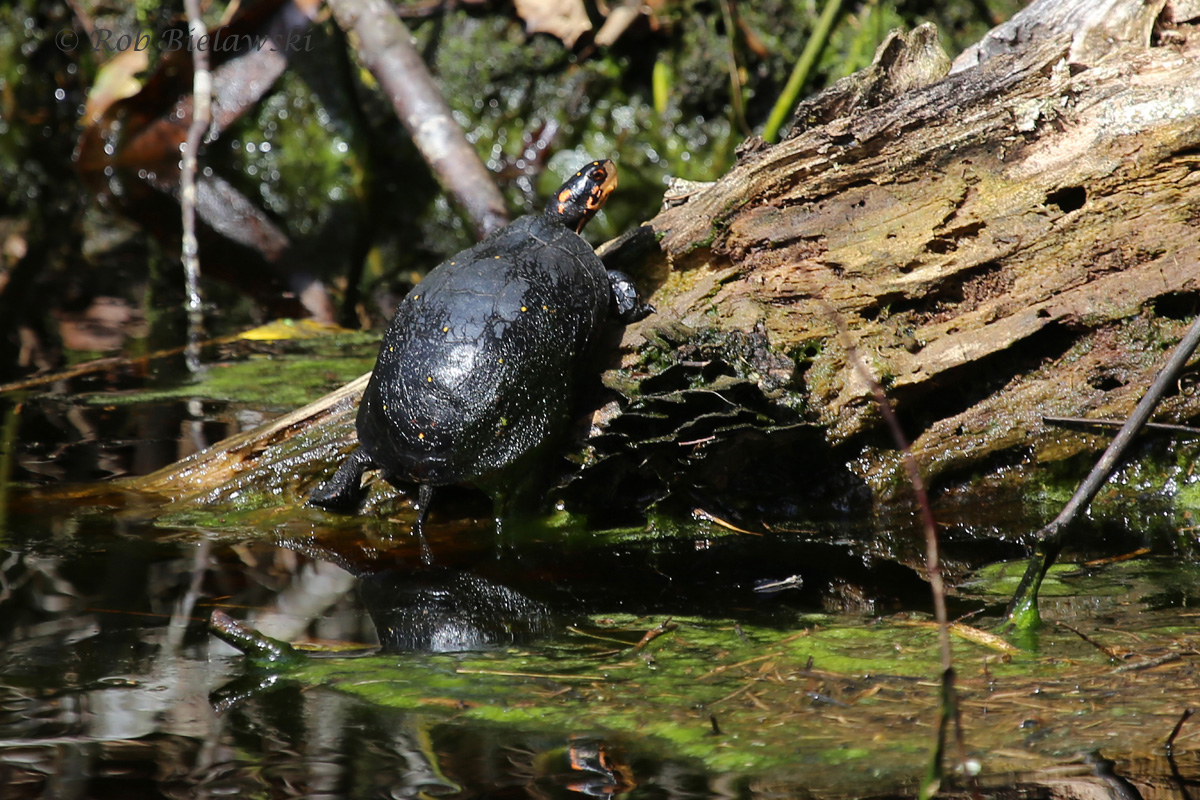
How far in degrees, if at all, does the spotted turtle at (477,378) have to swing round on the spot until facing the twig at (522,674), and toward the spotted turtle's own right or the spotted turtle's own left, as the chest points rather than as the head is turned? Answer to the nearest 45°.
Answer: approximately 135° to the spotted turtle's own right

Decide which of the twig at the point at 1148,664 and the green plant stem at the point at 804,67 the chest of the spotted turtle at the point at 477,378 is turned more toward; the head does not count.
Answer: the green plant stem

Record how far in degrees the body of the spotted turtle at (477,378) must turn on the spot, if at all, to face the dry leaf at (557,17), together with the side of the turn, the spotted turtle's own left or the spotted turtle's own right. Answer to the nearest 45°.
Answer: approximately 45° to the spotted turtle's own left

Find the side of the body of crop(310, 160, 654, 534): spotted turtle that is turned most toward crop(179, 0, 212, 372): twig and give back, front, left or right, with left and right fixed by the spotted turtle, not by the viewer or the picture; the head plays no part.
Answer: left

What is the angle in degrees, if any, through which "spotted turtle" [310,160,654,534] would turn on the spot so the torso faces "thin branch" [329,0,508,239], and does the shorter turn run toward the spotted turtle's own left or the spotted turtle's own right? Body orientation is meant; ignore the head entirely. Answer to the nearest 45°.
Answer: approximately 45° to the spotted turtle's own left

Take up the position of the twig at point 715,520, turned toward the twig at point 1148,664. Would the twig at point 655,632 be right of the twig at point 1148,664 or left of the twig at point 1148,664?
right

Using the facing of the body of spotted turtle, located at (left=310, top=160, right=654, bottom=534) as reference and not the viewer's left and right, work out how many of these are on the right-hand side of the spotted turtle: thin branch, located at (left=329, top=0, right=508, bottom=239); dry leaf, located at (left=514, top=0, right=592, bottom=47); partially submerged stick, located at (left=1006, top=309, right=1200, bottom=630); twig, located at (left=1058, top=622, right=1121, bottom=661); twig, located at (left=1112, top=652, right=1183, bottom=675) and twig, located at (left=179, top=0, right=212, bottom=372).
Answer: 3

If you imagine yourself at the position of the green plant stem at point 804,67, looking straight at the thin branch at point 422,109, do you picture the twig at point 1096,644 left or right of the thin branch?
left

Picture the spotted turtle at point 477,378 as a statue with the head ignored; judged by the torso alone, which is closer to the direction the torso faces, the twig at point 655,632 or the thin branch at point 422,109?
the thin branch

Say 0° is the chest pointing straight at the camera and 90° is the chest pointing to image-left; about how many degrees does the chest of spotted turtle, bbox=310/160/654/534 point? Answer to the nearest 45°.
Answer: approximately 225°

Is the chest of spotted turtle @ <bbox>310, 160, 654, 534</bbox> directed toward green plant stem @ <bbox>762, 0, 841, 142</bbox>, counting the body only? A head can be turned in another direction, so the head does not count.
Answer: yes

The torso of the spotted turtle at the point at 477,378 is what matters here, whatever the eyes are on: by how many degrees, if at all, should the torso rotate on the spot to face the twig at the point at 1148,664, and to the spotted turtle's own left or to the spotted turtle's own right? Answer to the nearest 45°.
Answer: approximately 90° to the spotted turtle's own right

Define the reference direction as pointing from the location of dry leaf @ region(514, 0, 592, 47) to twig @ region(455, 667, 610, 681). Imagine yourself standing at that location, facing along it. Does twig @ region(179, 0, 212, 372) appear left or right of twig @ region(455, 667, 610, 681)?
right

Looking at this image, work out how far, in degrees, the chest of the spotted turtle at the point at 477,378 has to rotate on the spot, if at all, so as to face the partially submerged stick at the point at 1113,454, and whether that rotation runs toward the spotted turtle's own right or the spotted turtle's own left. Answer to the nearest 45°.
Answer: approximately 90° to the spotted turtle's own right

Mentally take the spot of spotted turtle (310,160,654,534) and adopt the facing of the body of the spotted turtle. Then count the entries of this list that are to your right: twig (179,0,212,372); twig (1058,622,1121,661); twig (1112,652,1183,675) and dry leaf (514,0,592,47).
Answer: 2

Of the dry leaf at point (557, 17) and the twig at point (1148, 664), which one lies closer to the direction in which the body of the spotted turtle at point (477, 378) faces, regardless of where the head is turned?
the dry leaf

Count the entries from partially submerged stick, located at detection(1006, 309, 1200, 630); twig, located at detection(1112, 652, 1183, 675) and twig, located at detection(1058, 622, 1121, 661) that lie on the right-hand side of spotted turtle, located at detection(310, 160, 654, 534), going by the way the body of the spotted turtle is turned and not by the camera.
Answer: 3
